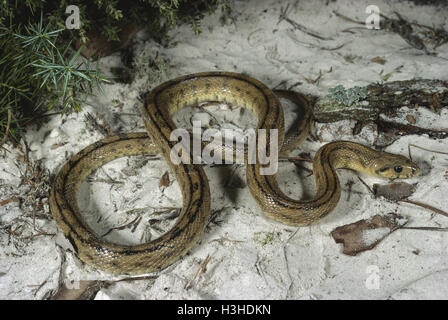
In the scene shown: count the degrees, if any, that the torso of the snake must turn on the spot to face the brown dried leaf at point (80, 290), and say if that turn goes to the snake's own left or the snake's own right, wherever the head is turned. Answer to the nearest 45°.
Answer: approximately 135° to the snake's own right

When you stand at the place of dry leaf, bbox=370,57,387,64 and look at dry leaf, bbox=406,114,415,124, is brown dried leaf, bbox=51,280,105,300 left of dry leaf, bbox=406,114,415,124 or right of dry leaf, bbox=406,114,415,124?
right

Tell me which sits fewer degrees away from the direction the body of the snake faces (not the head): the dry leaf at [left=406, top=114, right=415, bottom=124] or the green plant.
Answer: the dry leaf

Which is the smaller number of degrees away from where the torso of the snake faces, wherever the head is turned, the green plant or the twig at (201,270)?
the twig

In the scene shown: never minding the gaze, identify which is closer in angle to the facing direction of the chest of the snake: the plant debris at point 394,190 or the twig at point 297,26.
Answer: the plant debris

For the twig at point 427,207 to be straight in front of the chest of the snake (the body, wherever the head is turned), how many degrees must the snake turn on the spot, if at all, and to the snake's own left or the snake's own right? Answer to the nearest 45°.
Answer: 0° — it already faces it

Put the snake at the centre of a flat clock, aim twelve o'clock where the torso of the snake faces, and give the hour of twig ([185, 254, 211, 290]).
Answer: The twig is roughly at 3 o'clock from the snake.

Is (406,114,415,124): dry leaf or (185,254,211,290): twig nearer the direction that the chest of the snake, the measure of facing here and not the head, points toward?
the dry leaf

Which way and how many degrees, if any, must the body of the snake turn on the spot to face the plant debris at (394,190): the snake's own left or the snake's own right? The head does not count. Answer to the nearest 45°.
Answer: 0° — it already faces it

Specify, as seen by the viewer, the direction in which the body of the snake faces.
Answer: to the viewer's right

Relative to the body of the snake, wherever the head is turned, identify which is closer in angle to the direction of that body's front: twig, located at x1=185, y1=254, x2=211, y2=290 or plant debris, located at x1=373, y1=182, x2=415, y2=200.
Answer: the plant debris

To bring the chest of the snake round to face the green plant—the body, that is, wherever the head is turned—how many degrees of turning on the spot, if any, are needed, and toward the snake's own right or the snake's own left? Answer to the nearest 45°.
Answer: approximately 180°
